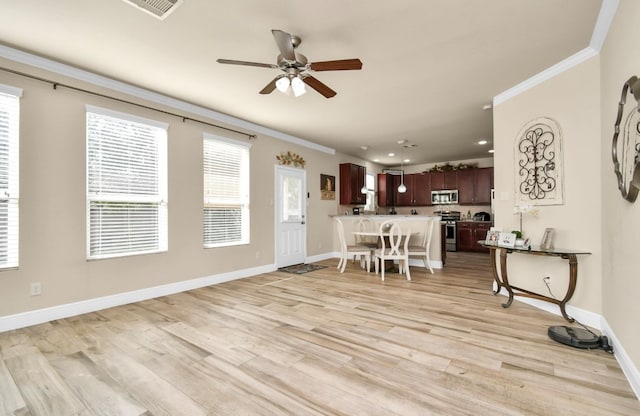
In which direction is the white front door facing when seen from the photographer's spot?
facing the viewer and to the right of the viewer

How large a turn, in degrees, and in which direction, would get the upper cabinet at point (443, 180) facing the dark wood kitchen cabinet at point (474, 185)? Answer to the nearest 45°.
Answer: approximately 90° to its left

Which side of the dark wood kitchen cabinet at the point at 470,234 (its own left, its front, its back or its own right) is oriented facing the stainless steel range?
right

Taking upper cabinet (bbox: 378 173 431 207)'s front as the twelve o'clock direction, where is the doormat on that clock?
The doormat is roughly at 1 o'clock from the upper cabinet.

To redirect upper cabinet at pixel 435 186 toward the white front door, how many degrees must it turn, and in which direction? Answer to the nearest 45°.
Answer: approximately 45° to its right

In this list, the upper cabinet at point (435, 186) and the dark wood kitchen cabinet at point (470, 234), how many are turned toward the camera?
2

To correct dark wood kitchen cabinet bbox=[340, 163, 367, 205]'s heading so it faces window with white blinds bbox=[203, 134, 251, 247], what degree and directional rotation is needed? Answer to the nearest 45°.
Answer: approximately 90° to its right

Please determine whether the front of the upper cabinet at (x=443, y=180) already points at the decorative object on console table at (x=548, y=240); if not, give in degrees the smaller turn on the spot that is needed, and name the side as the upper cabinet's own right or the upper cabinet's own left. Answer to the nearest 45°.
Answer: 0° — it already faces it

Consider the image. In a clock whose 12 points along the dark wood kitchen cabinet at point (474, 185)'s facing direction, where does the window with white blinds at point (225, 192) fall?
The window with white blinds is roughly at 1 o'clock from the dark wood kitchen cabinet.

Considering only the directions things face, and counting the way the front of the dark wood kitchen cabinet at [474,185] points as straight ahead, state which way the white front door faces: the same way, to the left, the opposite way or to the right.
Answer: to the left

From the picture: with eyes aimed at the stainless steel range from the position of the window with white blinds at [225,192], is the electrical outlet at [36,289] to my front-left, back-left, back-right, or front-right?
back-right

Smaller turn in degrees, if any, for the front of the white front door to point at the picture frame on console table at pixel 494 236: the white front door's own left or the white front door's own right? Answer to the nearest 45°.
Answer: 0° — it already faces it
